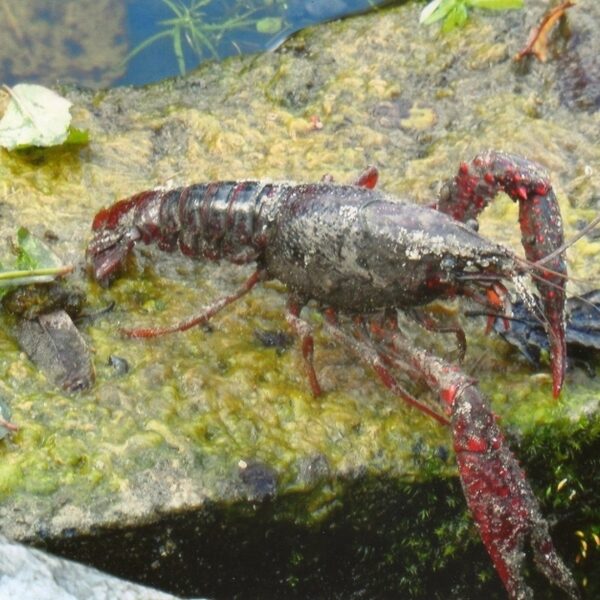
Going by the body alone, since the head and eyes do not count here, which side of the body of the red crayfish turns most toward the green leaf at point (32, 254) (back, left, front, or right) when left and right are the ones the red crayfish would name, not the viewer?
back

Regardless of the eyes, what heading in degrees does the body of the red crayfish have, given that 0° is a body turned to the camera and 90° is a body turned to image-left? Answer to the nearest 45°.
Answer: approximately 270°

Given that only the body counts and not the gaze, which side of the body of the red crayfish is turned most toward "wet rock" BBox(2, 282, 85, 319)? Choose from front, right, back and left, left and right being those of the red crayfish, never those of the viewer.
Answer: back

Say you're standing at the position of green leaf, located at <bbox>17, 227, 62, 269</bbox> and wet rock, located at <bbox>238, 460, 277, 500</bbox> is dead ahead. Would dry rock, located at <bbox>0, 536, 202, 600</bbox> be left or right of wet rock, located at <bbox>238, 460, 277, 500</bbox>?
right

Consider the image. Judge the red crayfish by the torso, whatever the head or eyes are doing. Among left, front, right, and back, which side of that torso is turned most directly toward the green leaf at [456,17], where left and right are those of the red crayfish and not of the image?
left

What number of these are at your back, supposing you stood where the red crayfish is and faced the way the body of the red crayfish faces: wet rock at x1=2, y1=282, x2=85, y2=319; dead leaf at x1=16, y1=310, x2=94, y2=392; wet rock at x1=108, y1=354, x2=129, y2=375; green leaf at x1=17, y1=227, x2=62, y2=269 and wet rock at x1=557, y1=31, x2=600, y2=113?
4

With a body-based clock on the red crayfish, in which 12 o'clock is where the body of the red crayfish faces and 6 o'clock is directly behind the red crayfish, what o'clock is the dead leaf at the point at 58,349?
The dead leaf is roughly at 6 o'clock from the red crayfish.

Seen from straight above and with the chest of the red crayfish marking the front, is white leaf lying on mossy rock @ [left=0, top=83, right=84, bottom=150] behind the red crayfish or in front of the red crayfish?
behind

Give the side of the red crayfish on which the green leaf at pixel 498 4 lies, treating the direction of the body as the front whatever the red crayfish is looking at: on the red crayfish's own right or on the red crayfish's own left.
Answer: on the red crayfish's own left

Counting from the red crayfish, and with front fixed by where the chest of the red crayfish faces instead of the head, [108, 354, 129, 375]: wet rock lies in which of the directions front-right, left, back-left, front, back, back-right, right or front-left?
back

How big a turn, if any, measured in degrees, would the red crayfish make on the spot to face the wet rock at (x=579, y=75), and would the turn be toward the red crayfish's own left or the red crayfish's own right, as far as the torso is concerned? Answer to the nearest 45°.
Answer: approximately 45° to the red crayfish's own left
